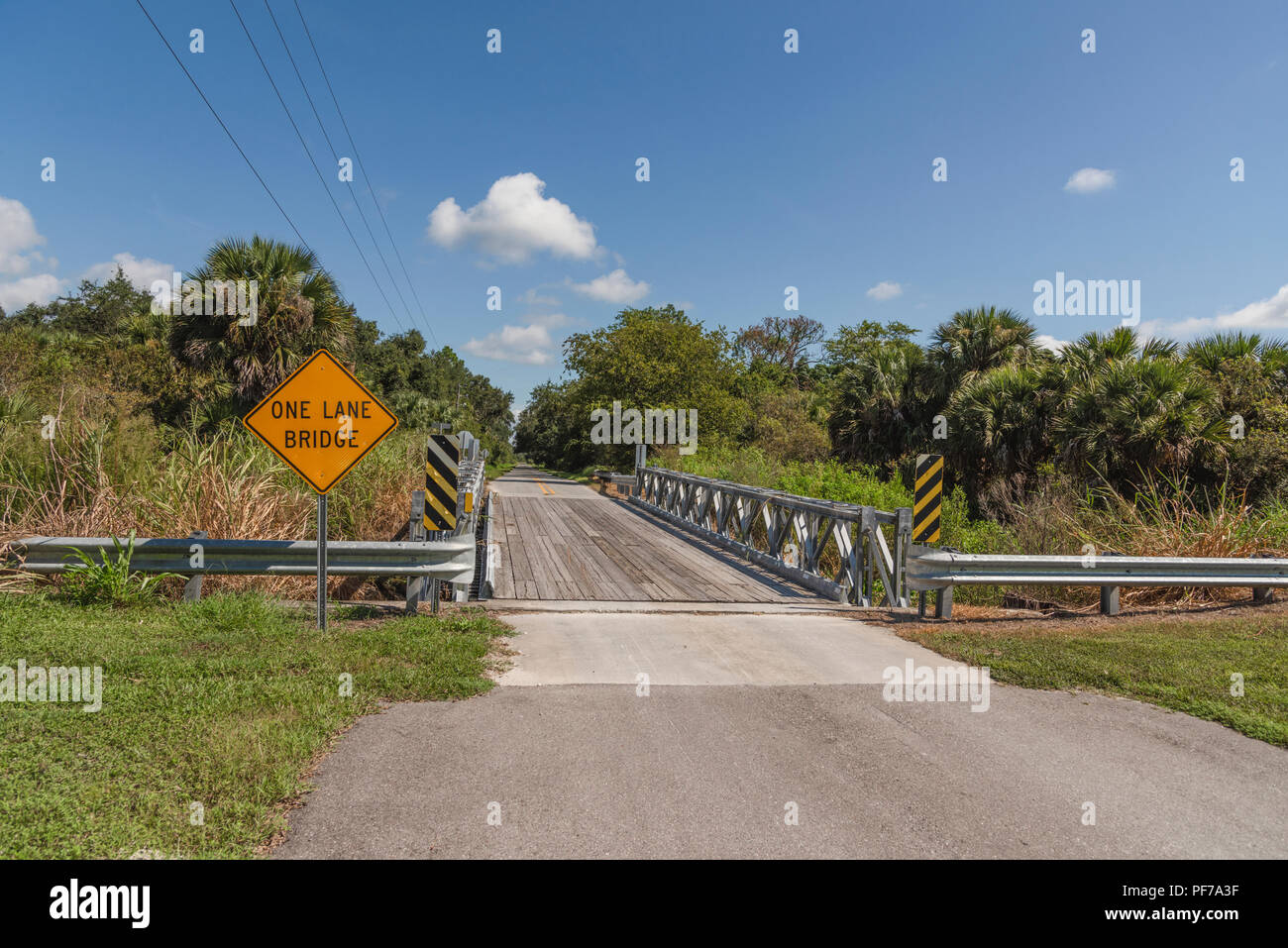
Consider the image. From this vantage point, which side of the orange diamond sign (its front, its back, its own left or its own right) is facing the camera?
front

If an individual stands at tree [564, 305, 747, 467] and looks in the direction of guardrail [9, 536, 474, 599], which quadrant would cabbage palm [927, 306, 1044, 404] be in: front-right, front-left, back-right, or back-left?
front-left

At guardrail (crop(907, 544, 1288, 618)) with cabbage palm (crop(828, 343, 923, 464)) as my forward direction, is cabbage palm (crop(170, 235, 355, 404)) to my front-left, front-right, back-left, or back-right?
front-left

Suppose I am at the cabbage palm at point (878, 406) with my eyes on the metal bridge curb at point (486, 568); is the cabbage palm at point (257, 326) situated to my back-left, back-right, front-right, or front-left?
front-right

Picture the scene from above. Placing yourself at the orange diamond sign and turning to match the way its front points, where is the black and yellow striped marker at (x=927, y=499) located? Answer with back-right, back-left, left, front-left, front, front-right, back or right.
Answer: left

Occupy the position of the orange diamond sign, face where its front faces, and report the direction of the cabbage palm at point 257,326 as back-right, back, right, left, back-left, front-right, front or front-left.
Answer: back

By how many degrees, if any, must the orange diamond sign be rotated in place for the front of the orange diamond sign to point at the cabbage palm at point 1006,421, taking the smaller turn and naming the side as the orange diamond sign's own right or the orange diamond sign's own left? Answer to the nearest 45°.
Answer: approximately 135° to the orange diamond sign's own left

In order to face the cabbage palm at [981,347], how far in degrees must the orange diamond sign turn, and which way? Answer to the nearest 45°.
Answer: approximately 135° to its left
